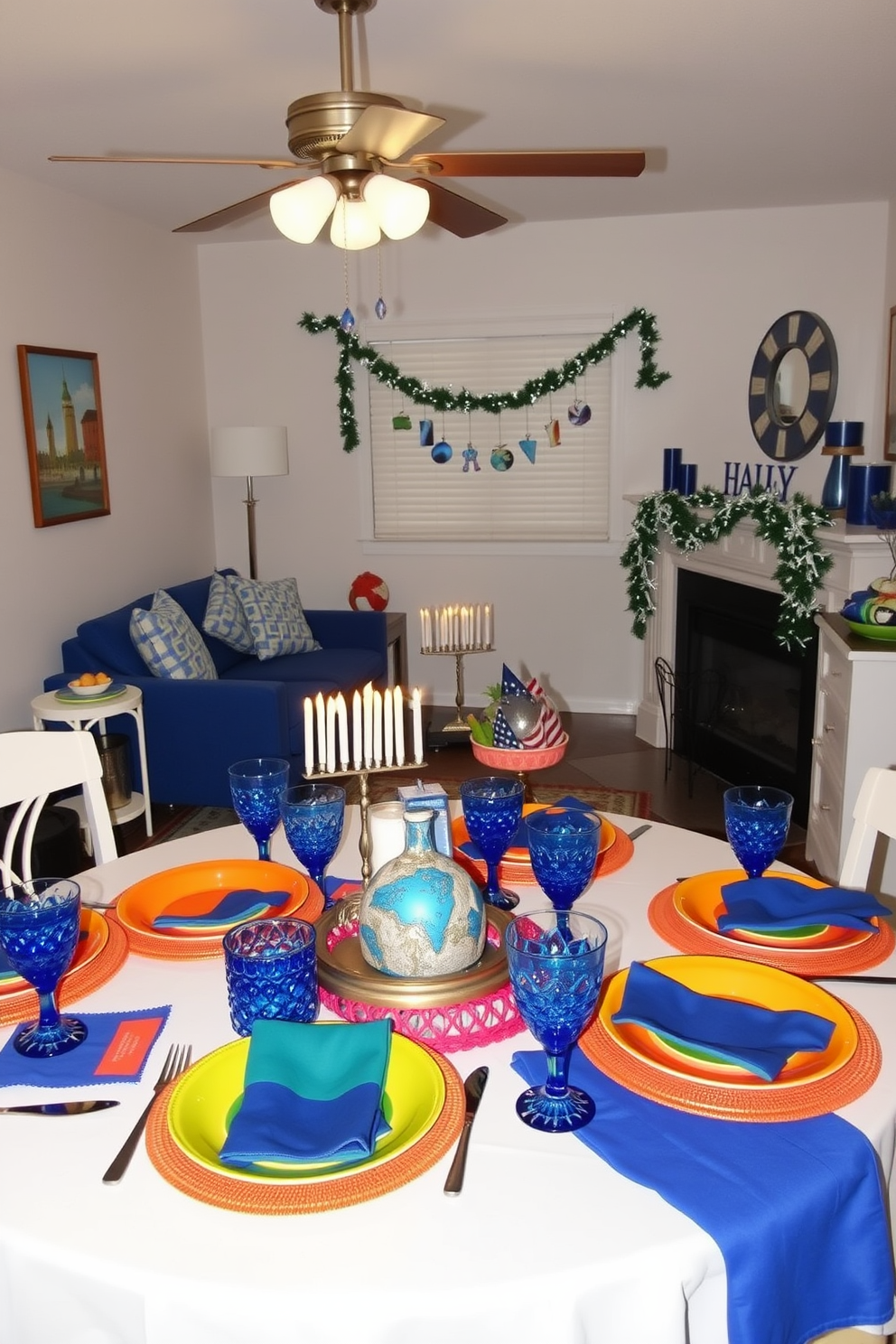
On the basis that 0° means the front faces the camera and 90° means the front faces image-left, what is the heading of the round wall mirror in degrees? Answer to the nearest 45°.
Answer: approximately 45°

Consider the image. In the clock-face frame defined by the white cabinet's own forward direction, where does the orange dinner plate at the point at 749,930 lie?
The orange dinner plate is roughly at 9 o'clock from the white cabinet.

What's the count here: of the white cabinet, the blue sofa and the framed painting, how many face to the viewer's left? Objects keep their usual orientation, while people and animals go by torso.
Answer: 1

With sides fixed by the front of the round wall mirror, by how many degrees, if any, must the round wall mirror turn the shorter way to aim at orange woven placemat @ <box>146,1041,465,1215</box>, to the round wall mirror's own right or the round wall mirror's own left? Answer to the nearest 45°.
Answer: approximately 45° to the round wall mirror's own left

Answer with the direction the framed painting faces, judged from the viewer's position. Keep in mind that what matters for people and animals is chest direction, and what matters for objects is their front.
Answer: facing the viewer and to the right of the viewer

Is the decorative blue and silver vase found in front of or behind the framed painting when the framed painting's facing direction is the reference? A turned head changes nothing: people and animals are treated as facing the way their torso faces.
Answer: in front

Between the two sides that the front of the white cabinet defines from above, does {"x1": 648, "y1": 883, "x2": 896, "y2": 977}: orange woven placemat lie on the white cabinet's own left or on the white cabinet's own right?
on the white cabinet's own left

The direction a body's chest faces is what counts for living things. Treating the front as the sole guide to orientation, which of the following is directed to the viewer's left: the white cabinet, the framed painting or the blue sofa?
the white cabinet

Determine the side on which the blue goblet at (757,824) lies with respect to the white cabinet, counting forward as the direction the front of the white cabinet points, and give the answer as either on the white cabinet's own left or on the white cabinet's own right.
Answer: on the white cabinet's own left

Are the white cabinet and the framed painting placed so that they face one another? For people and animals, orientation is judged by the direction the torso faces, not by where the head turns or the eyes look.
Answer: yes

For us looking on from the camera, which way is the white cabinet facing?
facing to the left of the viewer

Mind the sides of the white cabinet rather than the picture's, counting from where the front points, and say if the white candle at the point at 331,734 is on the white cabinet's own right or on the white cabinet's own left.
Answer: on the white cabinet's own left

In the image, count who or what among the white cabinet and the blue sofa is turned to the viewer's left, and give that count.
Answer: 1

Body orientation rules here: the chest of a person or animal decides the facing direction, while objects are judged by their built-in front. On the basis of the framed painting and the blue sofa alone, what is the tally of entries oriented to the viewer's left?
0
